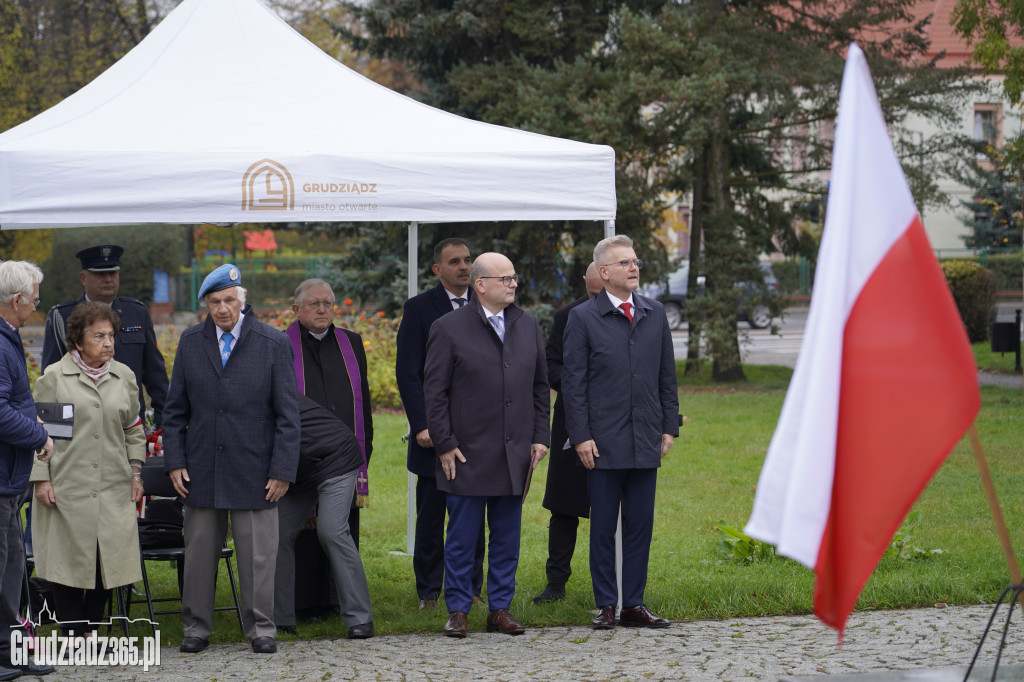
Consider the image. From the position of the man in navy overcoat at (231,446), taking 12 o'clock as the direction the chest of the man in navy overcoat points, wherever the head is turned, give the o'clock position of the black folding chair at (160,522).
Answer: The black folding chair is roughly at 5 o'clock from the man in navy overcoat.

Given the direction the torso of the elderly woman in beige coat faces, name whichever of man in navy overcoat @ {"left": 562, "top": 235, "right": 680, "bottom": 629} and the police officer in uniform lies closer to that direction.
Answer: the man in navy overcoat

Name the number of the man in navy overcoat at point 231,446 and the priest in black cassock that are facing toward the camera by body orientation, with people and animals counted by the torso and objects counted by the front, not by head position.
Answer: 2

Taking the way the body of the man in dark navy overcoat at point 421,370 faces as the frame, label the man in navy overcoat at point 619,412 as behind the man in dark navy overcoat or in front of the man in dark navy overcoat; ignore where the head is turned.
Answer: in front

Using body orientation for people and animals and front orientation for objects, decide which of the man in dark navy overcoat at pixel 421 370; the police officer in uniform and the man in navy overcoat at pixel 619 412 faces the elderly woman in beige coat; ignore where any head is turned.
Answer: the police officer in uniform

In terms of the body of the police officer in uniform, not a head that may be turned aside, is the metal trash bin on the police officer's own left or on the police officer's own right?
on the police officer's own left

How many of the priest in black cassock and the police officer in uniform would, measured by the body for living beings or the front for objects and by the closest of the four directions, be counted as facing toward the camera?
2

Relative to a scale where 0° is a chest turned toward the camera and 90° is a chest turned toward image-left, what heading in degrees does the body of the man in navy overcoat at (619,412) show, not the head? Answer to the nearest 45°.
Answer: approximately 315°

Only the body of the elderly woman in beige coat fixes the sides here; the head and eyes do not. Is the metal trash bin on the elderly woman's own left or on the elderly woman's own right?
on the elderly woman's own left

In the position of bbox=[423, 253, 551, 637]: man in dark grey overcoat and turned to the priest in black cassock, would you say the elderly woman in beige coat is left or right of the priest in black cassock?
left

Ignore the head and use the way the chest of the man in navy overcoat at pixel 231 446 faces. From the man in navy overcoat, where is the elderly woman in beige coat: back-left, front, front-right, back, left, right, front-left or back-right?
right

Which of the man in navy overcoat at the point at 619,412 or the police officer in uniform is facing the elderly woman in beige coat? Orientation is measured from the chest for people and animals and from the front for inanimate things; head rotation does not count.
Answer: the police officer in uniform
